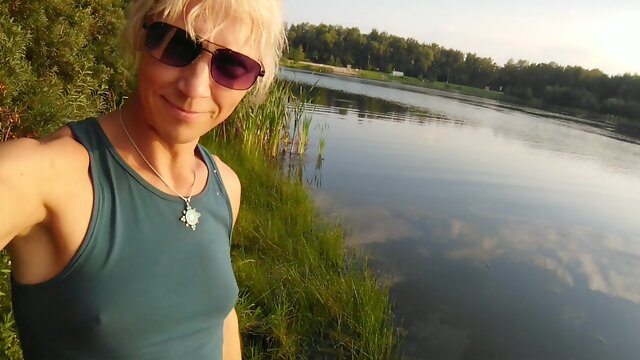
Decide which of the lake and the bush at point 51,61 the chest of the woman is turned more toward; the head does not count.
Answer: the lake

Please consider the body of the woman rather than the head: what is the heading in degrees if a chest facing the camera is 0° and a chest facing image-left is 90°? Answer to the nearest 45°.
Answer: approximately 315°

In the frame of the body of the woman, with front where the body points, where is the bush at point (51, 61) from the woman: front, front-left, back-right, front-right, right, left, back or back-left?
back-left
